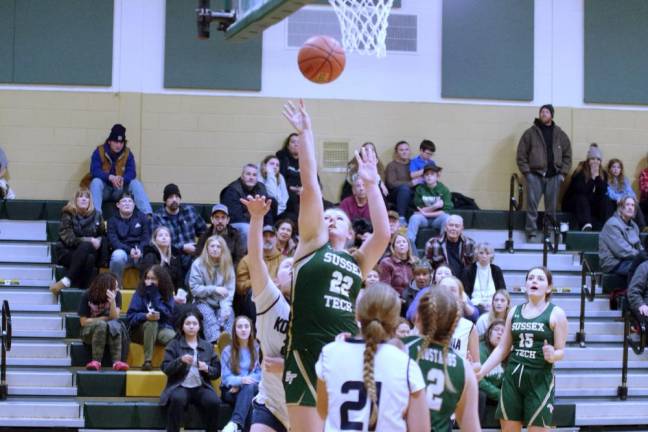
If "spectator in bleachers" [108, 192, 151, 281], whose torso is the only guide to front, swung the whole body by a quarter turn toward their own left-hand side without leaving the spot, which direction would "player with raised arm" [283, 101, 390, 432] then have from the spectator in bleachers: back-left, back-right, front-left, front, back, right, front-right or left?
right

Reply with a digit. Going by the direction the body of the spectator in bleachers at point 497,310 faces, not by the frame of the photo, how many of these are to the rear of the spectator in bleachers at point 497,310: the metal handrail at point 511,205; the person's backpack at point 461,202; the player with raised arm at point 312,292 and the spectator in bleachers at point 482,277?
3

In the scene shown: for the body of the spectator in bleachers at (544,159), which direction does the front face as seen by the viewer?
toward the camera

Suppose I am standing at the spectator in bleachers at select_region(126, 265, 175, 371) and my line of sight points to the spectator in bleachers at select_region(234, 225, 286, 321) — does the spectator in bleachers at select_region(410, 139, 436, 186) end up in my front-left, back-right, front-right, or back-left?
front-left

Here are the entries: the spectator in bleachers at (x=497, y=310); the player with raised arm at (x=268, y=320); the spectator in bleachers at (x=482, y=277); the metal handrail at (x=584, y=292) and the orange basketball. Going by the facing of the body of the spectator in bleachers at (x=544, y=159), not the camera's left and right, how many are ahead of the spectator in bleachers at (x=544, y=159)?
5

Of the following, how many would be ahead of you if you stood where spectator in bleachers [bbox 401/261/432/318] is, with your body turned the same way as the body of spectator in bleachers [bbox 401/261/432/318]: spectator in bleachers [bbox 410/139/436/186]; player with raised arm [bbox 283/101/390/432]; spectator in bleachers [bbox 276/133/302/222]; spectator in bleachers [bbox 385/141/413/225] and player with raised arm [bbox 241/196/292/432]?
2

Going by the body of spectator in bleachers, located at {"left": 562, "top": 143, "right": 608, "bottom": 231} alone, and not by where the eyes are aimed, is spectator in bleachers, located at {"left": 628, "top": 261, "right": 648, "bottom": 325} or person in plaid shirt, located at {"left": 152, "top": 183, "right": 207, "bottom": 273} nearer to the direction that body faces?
the spectator in bleachers

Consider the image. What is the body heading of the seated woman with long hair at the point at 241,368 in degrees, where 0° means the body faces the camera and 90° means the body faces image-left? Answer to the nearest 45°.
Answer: approximately 0°

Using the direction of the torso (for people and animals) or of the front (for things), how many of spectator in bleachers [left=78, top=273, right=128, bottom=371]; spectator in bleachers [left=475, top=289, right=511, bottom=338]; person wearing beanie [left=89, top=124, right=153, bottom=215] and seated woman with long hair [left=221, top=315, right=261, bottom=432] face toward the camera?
4

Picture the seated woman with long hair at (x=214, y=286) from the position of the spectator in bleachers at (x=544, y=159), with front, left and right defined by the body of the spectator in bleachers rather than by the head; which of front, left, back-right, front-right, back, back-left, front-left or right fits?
front-right

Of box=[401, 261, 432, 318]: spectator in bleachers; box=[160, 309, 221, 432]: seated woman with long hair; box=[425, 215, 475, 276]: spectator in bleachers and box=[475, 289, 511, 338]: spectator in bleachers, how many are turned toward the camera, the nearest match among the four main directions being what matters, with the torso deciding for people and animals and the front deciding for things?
4

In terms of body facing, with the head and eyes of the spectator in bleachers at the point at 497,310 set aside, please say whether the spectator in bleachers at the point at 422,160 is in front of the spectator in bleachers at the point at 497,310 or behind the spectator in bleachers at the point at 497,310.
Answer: behind

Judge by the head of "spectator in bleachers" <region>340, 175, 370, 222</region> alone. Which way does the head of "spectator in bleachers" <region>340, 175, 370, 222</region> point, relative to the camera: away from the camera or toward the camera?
toward the camera

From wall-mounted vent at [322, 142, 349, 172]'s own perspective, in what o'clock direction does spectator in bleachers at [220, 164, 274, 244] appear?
The spectator in bleachers is roughly at 1 o'clock from the wall-mounted vent.

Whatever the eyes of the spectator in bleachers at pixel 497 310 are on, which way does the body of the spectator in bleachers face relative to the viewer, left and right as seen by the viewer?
facing the viewer
